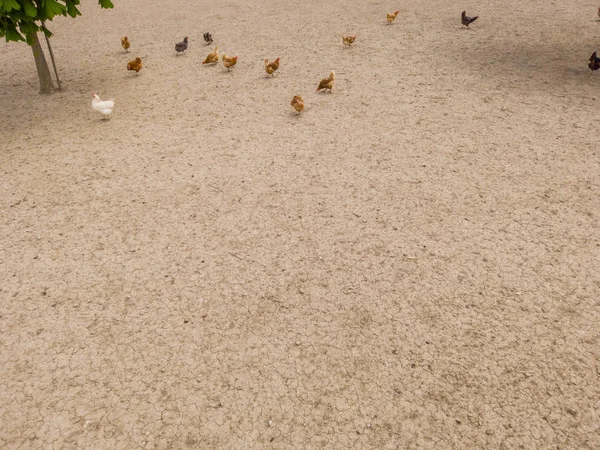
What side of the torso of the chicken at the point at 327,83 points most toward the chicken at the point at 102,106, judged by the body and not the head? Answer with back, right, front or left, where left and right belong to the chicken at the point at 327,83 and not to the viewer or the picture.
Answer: front

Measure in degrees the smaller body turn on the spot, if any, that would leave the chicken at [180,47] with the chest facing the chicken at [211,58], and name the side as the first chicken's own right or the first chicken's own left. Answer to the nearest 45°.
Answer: approximately 45° to the first chicken's own right

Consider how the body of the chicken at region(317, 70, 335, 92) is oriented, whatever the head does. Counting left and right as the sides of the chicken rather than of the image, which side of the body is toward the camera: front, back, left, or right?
left

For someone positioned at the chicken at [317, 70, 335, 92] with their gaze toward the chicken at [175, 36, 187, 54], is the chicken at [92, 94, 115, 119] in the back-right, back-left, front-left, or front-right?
front-left

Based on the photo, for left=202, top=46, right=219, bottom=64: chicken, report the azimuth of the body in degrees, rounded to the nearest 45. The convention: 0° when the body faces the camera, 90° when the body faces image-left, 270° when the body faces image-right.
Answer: approximately 90°

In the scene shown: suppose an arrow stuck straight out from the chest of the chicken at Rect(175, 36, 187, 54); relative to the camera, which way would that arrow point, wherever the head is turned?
to the viewer's left

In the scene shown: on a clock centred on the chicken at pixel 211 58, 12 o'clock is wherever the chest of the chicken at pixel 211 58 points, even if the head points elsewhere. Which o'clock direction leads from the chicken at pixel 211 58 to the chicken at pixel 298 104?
the chicken at pixel 298 104 is roughly at 8 o'clock from the chicken at pixel 211 58.

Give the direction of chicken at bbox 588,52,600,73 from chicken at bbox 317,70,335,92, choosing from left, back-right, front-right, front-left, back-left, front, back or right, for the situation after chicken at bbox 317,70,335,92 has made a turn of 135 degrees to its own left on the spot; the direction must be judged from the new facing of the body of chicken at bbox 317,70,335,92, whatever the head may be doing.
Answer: front-left

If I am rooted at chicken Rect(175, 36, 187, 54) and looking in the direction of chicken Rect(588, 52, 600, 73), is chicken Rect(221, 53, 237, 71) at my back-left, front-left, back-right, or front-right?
front-right

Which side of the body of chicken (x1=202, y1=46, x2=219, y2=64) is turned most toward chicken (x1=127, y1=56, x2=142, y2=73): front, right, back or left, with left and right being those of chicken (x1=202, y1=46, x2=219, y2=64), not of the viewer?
front
